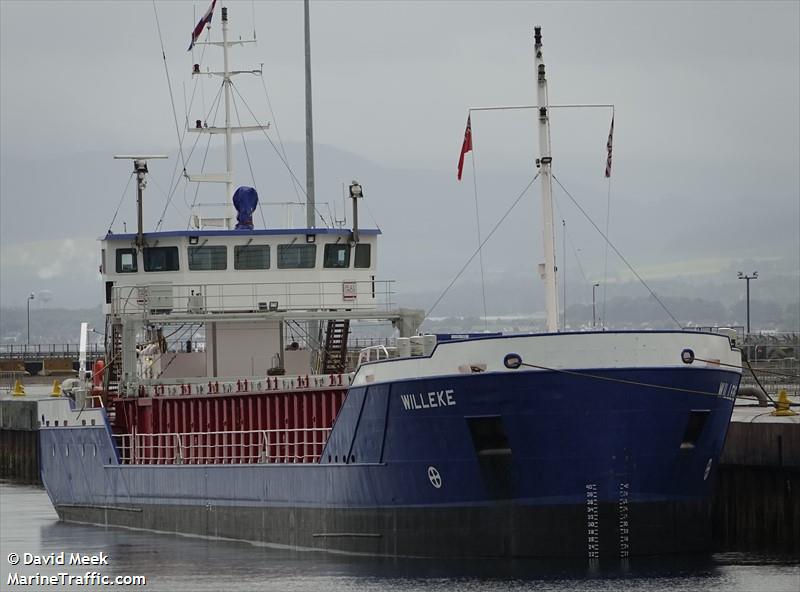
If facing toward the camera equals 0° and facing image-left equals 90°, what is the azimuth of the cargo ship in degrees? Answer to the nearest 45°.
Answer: approximately 315°
